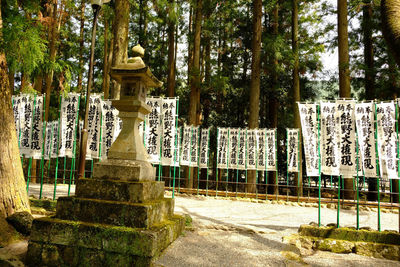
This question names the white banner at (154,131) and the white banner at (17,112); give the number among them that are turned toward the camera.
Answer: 2

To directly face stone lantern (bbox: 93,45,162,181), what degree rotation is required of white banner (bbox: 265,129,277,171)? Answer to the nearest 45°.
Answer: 0° — it already faces it

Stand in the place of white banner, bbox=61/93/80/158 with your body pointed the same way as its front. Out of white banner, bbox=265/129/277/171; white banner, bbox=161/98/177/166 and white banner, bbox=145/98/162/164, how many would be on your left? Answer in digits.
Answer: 3

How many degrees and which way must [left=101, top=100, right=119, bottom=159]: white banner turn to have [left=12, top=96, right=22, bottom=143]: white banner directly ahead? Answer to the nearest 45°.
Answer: approximately 90° to its right

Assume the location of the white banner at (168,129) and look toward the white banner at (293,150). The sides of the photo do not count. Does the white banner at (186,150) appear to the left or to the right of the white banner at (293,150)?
left

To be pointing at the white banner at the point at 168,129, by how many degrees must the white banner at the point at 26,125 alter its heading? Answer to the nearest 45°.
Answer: approximately 90° to its left

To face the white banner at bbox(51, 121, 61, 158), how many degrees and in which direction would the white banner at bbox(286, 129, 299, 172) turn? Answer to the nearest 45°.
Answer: approximately 45° to its right

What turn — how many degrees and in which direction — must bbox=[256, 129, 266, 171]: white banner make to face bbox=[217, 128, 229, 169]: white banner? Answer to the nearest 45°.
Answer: approximately 90° to its right

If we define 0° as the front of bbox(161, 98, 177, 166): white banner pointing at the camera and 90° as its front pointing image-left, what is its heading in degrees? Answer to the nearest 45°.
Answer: approximately 0°

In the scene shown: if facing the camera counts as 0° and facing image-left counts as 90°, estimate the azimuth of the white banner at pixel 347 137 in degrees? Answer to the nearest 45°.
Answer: approximately 0°
